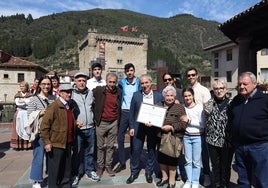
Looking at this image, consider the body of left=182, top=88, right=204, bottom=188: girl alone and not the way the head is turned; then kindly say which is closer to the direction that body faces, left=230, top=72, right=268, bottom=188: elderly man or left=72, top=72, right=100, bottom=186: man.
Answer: the elderly man

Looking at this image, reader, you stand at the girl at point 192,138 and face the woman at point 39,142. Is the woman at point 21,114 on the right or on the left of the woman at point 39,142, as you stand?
right

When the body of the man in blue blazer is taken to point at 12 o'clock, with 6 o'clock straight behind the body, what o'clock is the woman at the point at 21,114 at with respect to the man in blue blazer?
The woman is roughly at 4 o'clock from the man in blue blazer.

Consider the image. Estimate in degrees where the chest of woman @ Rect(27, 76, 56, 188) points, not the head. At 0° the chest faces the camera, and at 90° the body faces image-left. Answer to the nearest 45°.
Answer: approximately 315°
